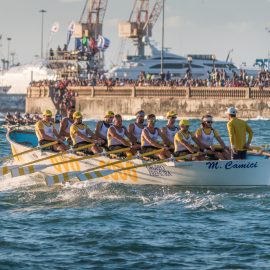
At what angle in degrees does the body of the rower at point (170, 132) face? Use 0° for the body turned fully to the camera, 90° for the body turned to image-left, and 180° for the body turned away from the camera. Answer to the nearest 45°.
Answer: approximately 315°

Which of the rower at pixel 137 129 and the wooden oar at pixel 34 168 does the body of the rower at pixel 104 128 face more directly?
the rower

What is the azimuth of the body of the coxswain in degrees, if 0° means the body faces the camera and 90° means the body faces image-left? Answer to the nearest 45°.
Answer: approximately 135°

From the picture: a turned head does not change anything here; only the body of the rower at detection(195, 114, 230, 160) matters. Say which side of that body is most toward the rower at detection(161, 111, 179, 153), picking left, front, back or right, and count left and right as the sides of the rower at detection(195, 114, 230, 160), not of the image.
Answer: back
